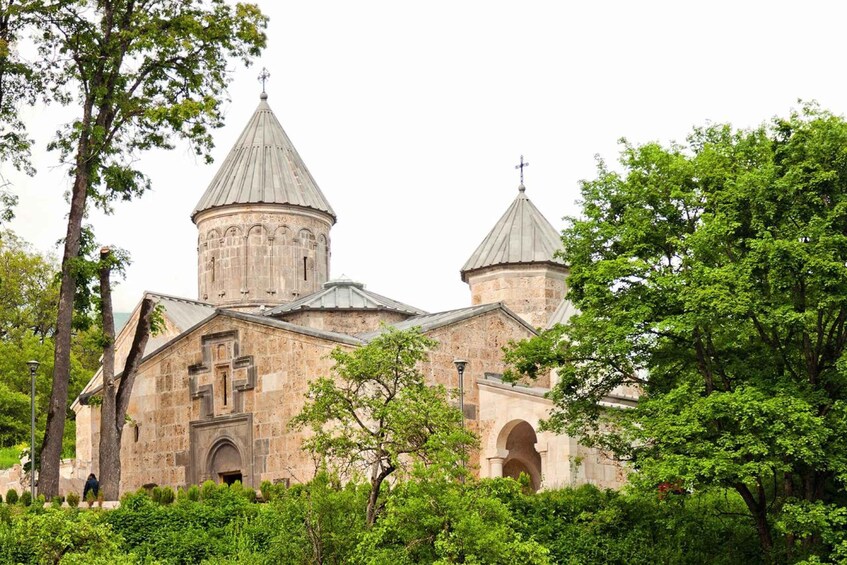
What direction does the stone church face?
toward the camera

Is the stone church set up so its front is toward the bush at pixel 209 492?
yes

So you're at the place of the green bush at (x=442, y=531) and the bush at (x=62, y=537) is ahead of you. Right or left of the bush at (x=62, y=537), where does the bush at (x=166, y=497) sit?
right

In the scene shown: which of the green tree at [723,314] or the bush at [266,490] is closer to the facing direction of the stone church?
the bush

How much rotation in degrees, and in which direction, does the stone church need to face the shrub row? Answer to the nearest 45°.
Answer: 0° — it already faces it

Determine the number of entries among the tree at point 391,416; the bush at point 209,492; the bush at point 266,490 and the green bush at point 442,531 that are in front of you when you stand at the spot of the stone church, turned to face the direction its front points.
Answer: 4

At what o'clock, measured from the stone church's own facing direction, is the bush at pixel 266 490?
The bush is roughly at 12 o'clock from the stone church.

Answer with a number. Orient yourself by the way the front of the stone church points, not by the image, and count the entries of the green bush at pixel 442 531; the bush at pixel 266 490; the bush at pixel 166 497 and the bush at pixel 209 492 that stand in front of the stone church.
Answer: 4

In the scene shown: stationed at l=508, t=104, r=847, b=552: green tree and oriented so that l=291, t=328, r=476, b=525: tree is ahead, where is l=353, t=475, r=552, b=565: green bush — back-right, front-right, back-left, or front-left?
front-left

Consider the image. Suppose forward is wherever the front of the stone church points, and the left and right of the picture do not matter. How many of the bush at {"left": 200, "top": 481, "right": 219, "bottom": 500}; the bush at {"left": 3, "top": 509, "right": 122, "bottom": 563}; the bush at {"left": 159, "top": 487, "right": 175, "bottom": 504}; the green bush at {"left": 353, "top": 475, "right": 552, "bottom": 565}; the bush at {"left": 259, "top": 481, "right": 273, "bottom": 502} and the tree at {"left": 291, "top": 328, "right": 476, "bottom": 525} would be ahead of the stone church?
6

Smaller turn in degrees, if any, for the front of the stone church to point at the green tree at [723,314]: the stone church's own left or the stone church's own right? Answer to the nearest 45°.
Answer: approximately 45° to the stone church's own left

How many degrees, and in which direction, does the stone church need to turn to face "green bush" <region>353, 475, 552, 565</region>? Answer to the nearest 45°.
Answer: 0° — it already faces it

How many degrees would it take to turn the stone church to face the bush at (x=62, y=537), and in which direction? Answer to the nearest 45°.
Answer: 0° — it already faces it
